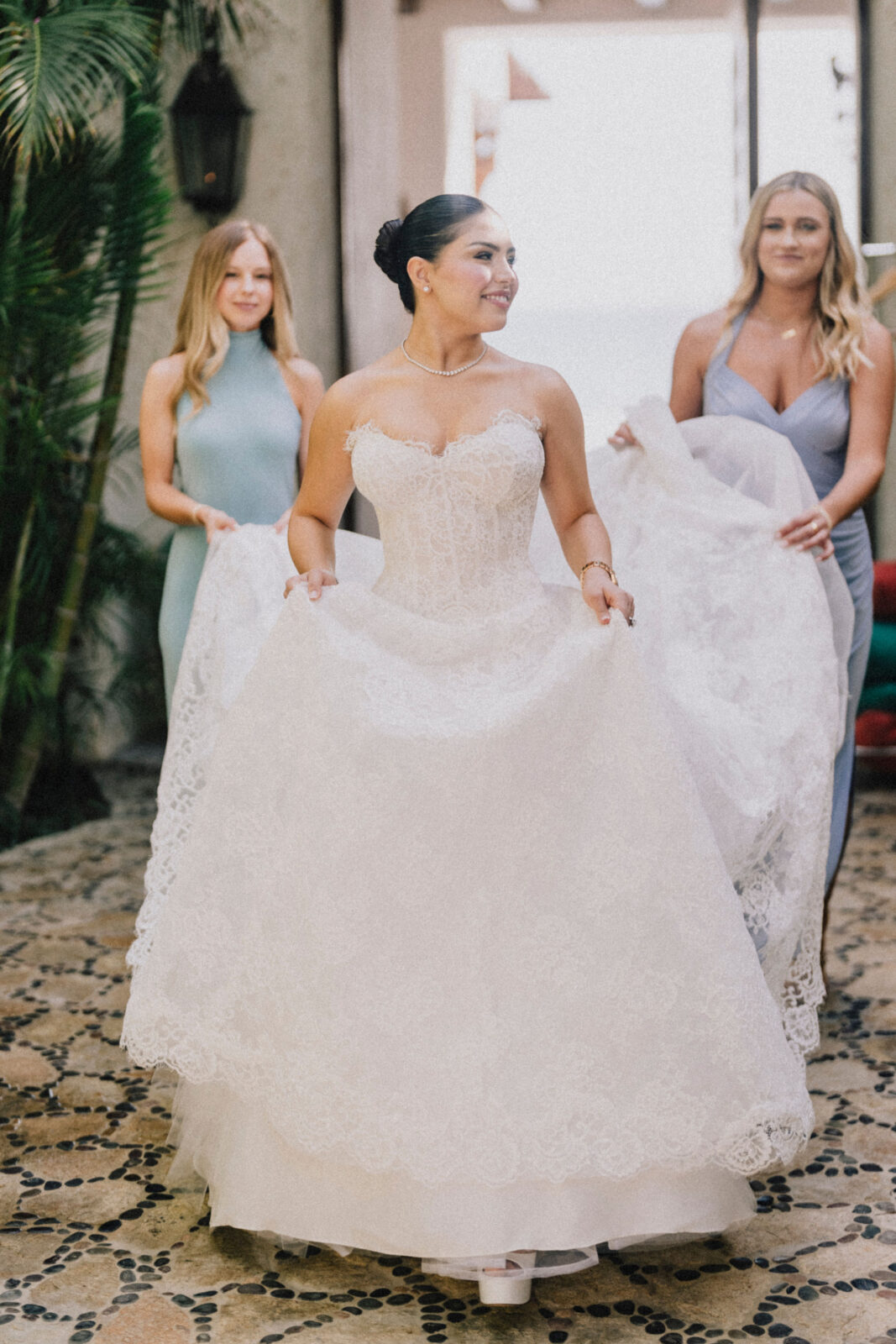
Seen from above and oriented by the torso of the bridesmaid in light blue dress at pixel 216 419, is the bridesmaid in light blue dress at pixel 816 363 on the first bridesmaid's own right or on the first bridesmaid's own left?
on the first bridesmaid's own left

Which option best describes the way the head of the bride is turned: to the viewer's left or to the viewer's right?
to the viewer's right

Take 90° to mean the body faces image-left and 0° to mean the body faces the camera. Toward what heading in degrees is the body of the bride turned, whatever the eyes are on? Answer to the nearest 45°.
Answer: approximately 0°

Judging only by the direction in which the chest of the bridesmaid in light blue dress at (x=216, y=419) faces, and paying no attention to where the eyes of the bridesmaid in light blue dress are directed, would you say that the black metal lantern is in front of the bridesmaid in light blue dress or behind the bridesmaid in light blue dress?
behind

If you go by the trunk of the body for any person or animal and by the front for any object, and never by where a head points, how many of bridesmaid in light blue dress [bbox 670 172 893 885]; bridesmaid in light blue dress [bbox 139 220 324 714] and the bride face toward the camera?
3

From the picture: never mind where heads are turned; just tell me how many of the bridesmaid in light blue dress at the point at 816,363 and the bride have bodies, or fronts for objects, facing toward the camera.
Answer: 2

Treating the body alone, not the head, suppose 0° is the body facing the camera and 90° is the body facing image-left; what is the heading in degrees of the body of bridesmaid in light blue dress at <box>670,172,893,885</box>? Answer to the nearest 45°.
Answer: approximately 0°
